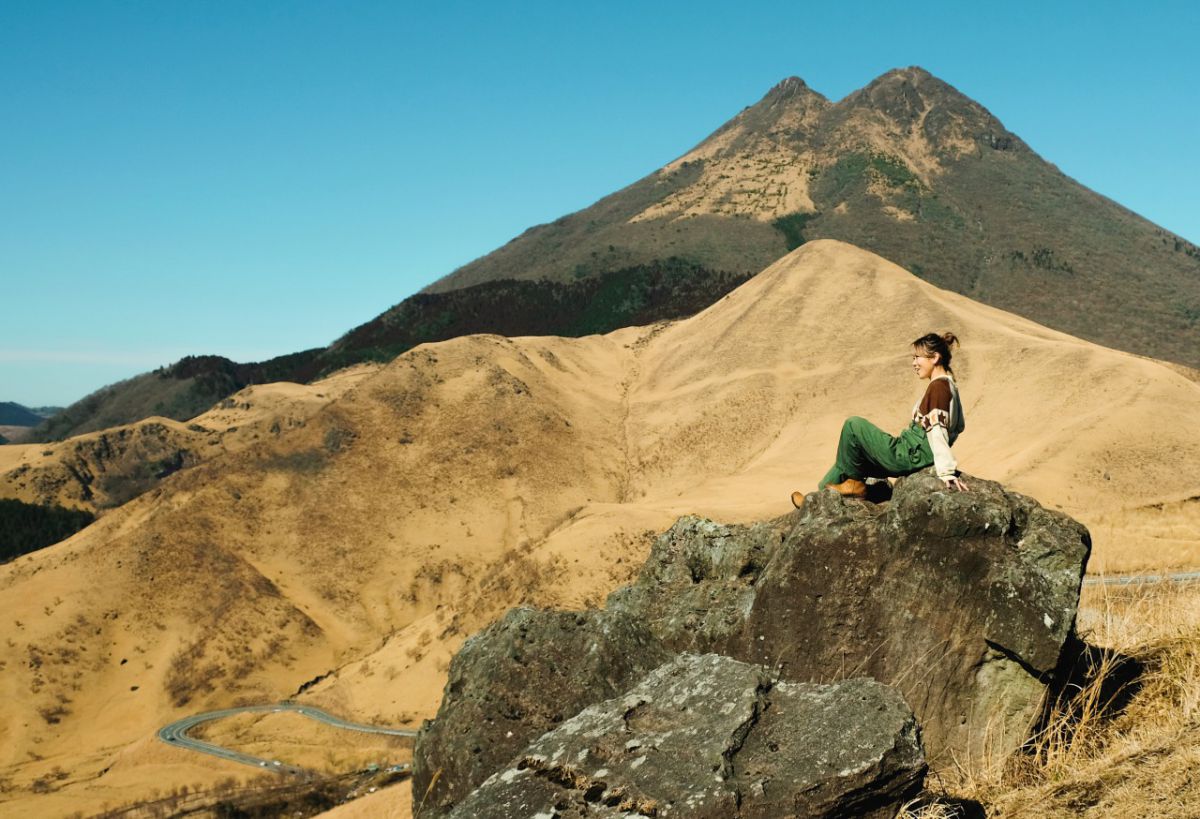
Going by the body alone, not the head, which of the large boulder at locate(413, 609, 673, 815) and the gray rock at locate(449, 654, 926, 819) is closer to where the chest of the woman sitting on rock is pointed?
the large boulder

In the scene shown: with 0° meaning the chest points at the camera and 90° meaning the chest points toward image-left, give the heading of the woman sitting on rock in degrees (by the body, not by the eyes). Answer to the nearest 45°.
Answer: approximately 90°

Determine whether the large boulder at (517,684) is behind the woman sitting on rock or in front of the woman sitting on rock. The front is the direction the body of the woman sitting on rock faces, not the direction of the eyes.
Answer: in front

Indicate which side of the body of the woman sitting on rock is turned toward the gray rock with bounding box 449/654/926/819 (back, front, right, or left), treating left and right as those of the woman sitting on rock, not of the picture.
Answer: left

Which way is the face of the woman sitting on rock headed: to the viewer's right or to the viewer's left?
to the viewer's left
